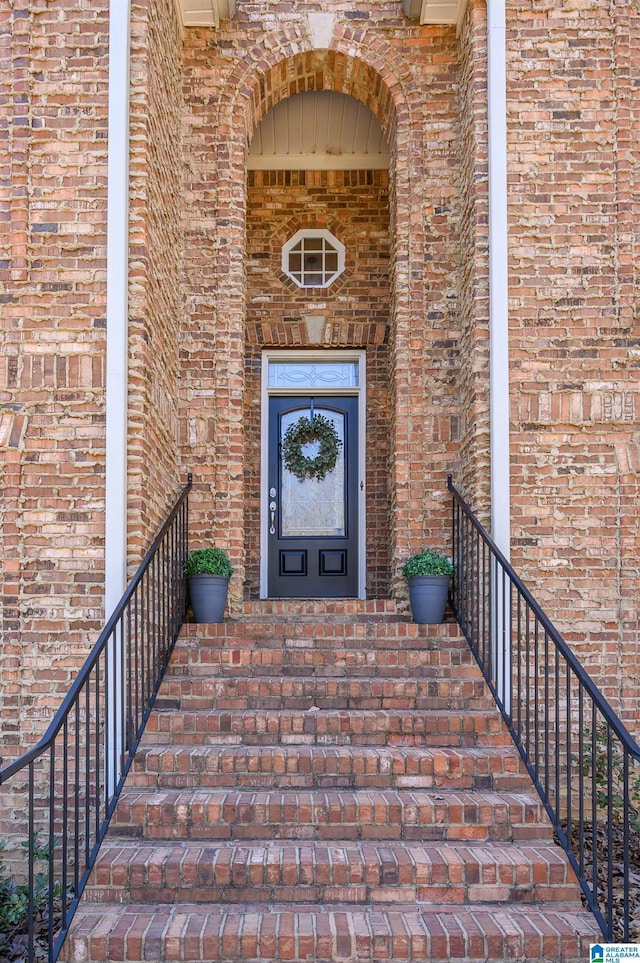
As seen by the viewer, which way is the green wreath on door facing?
toward the camera

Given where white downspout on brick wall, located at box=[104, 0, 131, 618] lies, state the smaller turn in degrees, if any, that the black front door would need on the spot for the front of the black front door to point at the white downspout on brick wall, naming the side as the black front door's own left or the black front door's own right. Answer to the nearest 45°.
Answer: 0° — it already faces it

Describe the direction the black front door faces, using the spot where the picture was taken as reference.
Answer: facing the viewer

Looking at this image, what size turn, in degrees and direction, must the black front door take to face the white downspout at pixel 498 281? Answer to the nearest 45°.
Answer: approximately 45° to its left

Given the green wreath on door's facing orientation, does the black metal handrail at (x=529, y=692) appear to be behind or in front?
in front

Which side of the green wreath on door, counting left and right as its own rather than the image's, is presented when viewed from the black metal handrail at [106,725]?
front
